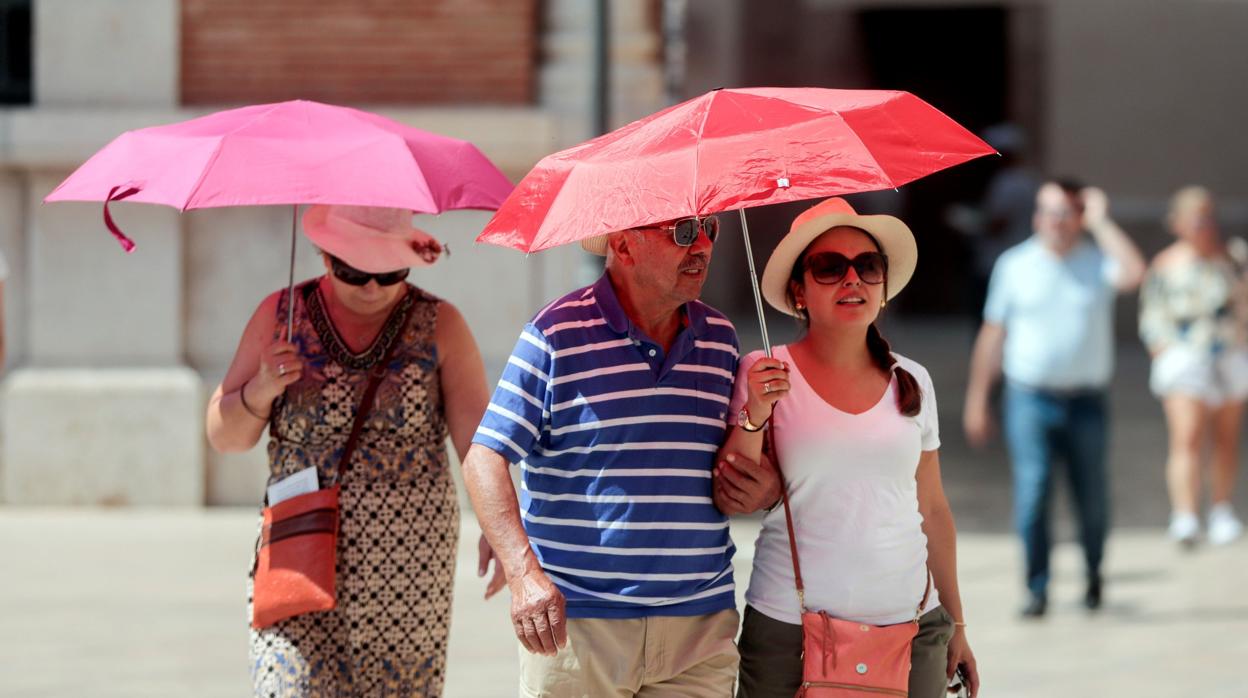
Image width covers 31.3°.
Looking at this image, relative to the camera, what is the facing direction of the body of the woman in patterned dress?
toward the camera

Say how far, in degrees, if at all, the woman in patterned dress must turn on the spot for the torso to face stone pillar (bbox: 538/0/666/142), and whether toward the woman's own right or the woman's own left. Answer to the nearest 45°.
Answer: approximately 180°

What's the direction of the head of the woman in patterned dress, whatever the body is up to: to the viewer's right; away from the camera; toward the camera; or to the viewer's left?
toward the camera

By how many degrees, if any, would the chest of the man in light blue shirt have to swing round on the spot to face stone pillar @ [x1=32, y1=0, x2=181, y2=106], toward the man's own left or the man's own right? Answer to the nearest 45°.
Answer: approximately 90° to the man's own right

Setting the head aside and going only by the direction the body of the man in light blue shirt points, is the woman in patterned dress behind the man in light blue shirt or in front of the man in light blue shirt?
in front

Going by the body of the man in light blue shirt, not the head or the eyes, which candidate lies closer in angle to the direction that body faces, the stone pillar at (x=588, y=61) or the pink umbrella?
the pink umbrella

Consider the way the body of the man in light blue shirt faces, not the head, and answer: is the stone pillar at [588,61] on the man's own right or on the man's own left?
on the man's own right

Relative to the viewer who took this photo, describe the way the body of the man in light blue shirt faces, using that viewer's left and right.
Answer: facing the viewer

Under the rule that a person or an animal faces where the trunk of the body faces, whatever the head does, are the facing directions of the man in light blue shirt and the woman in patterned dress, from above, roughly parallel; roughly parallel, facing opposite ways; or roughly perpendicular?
roughly parallel

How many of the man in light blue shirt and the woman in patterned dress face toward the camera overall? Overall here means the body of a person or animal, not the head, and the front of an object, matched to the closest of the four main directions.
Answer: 2

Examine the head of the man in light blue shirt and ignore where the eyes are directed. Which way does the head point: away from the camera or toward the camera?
toward the camera

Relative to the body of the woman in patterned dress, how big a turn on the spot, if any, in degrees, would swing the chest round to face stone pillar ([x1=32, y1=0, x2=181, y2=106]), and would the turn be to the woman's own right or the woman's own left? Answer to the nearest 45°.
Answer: approximately 180°

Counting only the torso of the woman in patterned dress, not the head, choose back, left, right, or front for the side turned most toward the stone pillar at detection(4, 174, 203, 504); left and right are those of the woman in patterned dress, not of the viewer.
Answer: back
